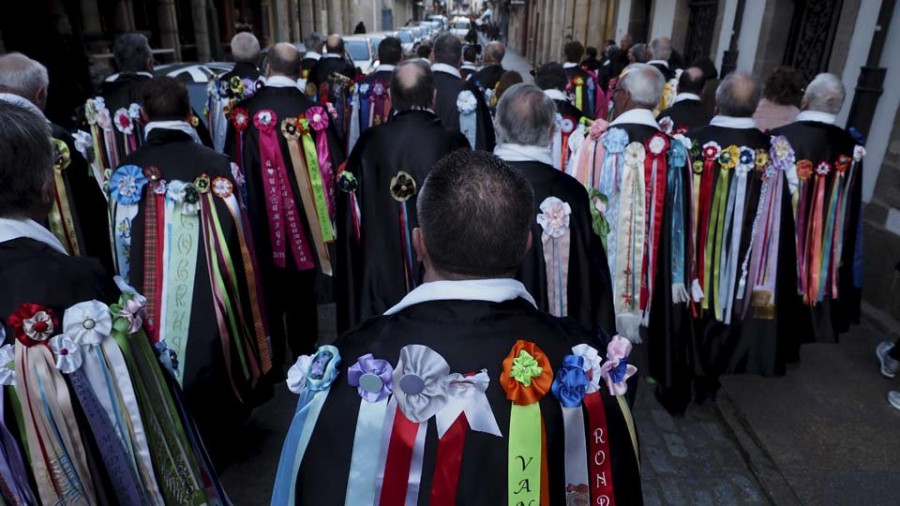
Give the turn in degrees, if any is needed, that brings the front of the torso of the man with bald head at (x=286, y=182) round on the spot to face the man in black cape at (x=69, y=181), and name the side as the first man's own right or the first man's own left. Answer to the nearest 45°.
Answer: approximately 135° to the first man's own left

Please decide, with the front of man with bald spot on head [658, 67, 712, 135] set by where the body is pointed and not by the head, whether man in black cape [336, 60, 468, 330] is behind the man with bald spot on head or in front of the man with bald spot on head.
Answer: behind

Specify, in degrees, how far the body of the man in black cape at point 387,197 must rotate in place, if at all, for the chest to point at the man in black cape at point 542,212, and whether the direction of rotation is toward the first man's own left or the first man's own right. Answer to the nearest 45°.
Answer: approximately 135° to the first man's own right

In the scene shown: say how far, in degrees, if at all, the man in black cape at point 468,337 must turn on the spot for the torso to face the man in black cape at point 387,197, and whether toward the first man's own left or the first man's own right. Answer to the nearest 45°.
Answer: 0° — they already face them

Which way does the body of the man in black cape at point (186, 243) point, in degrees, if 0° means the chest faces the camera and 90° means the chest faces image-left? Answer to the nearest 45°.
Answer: approximately 180°

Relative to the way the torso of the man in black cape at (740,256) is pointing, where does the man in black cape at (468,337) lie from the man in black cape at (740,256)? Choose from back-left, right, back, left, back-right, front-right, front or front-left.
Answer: back

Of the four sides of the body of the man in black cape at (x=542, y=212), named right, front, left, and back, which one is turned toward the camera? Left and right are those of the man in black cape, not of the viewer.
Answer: back

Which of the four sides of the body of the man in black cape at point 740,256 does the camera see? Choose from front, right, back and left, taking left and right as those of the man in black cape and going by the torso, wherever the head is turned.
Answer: back

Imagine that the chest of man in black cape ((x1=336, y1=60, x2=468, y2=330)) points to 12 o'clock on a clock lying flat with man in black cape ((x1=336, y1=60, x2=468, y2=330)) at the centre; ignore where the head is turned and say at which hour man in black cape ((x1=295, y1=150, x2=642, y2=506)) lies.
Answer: man in black cape ((x1=295, y1=150, x2=642, y2=506)) is roughly at 6 o'clock from man in black cape ((x1=336, y1=60, x2=468, y2=330)).

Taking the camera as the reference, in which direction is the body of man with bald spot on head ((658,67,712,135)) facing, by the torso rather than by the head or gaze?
away from the camera

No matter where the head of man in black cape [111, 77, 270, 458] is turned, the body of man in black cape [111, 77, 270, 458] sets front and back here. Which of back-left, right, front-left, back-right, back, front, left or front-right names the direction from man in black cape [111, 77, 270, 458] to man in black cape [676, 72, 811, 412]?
right

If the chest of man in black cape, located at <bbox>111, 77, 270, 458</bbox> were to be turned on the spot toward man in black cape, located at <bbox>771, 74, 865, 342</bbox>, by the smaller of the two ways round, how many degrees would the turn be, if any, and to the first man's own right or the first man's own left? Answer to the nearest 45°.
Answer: approximately 90° to the first man's own right

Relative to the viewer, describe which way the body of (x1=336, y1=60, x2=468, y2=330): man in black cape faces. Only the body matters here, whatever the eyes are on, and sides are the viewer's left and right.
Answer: facing away from the viewer

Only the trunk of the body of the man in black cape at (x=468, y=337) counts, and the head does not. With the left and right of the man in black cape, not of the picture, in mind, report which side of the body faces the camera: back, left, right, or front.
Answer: back
